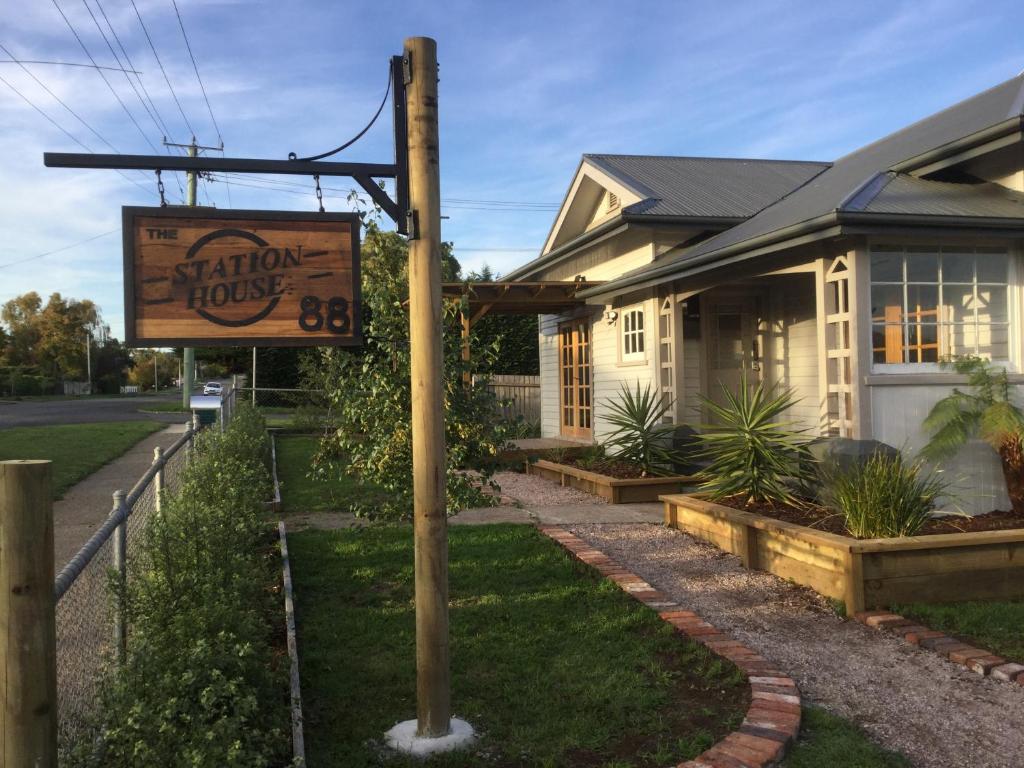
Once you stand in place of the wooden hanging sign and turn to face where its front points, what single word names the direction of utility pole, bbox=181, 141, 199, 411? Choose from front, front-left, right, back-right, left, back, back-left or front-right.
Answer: back

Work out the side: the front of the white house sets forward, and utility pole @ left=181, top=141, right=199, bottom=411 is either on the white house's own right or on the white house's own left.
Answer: on the white house's own right

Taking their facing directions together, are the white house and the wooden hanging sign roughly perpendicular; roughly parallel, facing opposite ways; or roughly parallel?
roughly perpendicular

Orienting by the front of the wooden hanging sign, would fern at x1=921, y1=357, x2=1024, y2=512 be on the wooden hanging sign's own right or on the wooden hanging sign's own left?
on the wooden hanging sign's own left

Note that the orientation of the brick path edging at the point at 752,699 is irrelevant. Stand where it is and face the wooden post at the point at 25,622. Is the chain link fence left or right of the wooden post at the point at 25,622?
right

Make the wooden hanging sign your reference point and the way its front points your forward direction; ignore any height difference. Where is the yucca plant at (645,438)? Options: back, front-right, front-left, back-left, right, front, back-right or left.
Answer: back-left

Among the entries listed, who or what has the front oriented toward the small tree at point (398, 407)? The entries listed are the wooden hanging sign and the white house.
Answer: the white house

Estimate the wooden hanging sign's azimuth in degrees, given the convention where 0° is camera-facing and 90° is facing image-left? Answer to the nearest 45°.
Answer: approximately 0°

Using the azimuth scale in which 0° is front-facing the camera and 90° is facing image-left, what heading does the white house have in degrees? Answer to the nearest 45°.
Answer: approximately 45°

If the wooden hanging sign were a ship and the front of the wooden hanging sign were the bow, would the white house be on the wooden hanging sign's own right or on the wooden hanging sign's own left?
on the wooden hanging sign's own left

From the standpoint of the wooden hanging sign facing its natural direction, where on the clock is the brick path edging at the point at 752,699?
The brick path edging is roughly at 9 o'clock from the wooden hanging sign.

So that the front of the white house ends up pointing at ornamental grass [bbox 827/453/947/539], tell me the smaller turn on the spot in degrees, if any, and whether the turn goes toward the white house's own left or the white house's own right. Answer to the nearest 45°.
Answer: approximately 45° to the white house's own left
